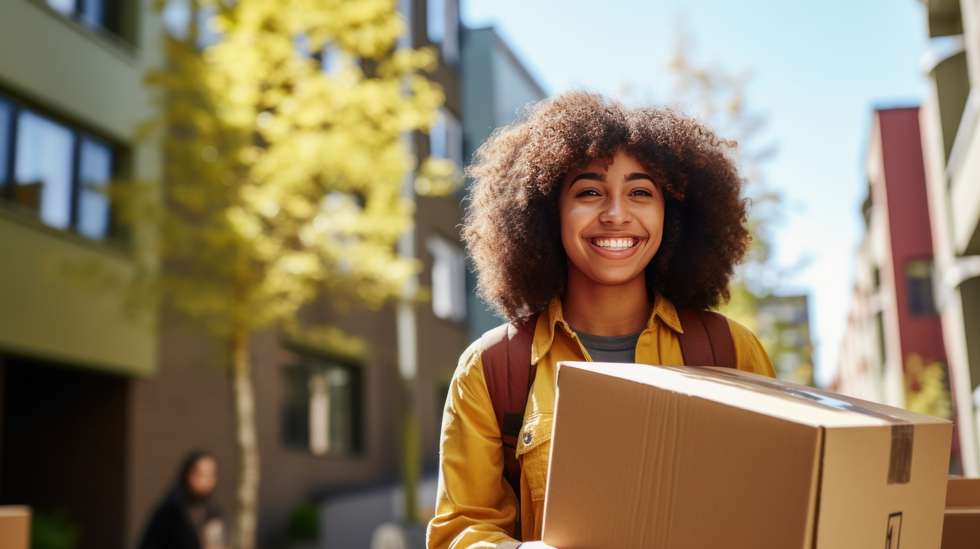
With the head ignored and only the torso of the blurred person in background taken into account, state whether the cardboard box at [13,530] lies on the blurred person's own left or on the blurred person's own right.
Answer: on the blurred person's own right

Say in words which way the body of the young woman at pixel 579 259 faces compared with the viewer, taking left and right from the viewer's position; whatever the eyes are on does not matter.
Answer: facing the viewer

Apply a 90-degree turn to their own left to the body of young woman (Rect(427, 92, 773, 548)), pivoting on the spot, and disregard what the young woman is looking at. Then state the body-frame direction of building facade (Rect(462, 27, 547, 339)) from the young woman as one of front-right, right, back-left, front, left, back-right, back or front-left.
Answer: left

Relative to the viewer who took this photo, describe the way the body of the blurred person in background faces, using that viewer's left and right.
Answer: facing the viewer and to the right of the viewer

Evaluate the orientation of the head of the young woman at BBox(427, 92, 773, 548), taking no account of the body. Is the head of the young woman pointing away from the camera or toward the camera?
toward the camera

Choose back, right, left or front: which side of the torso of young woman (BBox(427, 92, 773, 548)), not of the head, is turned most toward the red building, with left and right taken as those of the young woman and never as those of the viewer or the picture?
back

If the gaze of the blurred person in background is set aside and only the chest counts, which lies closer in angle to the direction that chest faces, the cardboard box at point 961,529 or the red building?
the cardboard box

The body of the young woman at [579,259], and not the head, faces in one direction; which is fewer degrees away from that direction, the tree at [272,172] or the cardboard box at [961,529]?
the cardboard box

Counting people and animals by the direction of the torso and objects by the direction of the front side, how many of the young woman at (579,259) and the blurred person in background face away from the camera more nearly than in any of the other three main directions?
0

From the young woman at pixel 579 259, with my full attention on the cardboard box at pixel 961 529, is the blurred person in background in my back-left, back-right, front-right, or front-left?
back-left

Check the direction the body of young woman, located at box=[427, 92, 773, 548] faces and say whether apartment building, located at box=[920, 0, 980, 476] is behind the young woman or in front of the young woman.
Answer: behind

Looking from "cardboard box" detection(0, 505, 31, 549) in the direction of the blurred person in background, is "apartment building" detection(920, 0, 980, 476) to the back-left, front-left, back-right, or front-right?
front-right

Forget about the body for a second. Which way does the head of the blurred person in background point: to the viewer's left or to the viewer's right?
to the viewer's right
